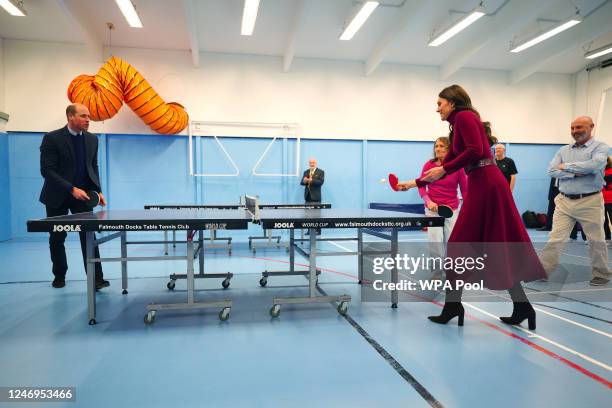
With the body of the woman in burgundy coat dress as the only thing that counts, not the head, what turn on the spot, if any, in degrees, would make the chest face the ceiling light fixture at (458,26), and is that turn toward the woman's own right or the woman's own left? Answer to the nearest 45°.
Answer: approximately 90° to the woman's own right

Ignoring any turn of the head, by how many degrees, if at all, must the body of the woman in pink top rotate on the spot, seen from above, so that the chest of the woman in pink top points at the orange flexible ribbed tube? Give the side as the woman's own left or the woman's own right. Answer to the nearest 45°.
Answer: approximately 45° to the woman's own right

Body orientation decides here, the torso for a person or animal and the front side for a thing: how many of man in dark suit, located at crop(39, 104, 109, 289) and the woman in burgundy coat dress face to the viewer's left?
1

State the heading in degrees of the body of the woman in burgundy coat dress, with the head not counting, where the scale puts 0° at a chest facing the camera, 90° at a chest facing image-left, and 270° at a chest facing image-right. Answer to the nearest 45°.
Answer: approximately 90°

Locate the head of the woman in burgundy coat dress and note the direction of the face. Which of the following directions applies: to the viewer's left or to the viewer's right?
to the viewer's left

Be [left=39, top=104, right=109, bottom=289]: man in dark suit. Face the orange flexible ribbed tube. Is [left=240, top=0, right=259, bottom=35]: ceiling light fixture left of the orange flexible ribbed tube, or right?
right

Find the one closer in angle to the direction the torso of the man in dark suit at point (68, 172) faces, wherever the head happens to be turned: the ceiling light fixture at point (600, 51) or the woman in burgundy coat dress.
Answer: the woman in burgundy coat dress

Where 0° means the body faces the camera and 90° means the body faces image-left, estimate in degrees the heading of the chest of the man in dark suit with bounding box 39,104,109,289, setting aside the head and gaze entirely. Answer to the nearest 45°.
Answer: approximately 315°

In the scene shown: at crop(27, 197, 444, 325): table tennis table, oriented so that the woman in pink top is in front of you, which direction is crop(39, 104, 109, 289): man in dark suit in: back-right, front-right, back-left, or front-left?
back-left

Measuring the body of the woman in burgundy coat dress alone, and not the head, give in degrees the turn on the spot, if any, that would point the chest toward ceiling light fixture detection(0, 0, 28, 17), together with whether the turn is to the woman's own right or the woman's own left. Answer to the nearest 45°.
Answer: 0° — they already face it

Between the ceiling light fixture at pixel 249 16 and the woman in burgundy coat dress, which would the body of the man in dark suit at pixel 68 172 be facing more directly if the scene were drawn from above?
the woman in burgundy coat dress
